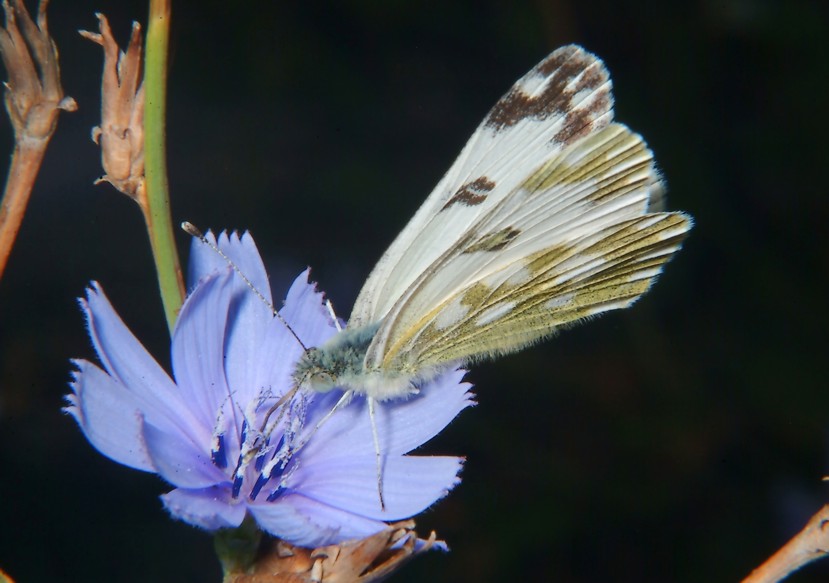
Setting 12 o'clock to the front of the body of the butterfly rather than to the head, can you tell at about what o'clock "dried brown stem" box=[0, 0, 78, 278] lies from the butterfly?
The dried brown stem is roughly at 11 o'clock from the butterfly.

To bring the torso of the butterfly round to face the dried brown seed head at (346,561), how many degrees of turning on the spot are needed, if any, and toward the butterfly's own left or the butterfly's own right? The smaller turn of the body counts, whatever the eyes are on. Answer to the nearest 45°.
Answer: approximately 45° to the butterfly's own left

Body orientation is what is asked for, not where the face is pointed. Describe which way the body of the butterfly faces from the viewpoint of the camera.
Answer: to the viewer's left

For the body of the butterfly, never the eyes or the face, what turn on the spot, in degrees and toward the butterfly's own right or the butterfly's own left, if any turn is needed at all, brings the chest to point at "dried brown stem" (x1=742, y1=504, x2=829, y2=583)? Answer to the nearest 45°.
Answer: approximately 180°

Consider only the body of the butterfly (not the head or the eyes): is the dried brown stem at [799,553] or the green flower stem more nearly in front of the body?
the green flower stem
